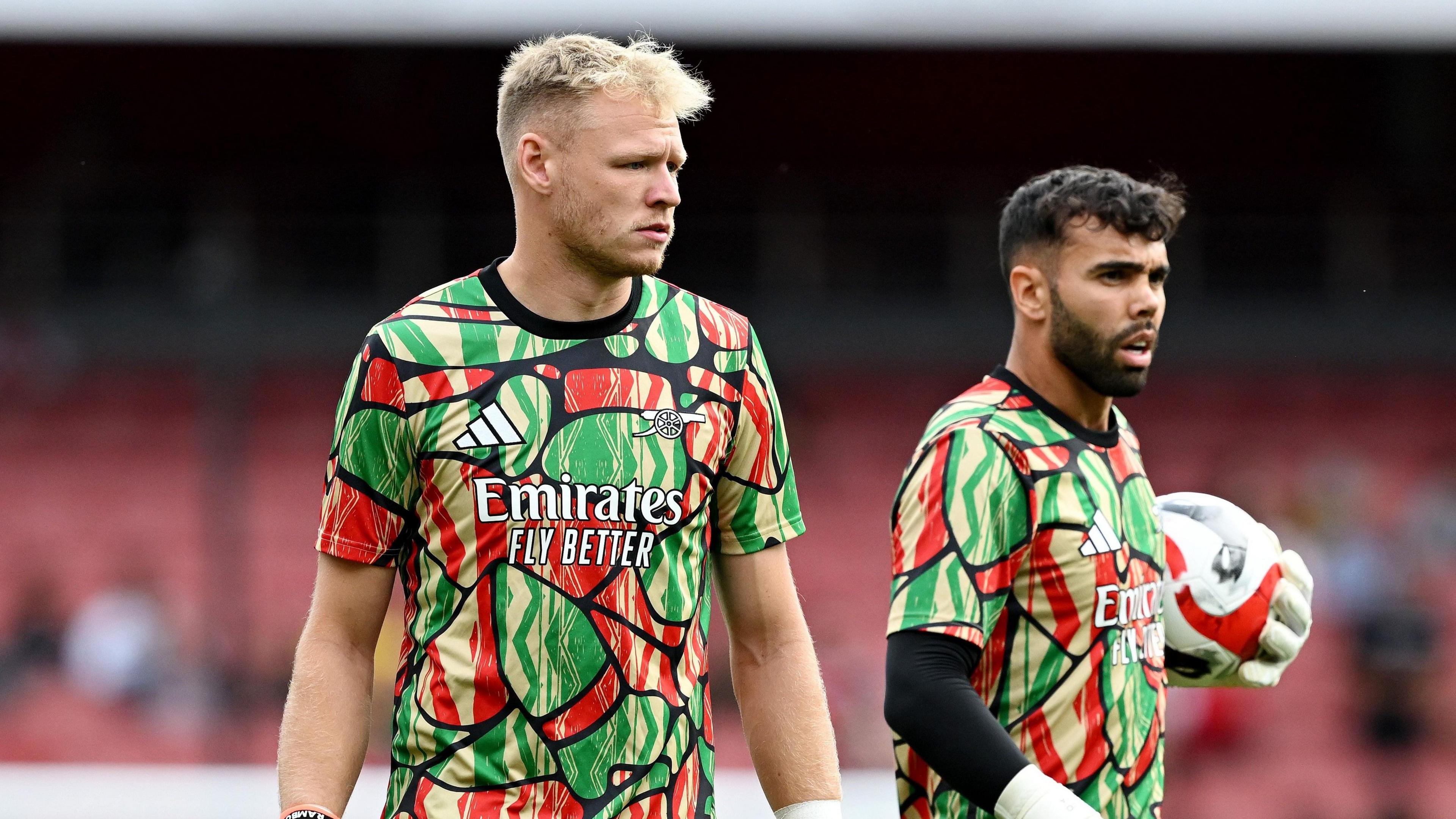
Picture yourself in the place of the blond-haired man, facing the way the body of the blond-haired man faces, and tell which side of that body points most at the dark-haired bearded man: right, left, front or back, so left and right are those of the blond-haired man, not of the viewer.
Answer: left

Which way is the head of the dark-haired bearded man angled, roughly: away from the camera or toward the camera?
toward the camera

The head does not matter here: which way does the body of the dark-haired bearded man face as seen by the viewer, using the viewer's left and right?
facing the viewer and to the right of the viewer

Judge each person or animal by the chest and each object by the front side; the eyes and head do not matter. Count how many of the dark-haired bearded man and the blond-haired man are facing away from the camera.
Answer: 0

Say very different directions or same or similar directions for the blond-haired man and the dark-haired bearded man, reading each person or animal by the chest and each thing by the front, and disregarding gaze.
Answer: same or similar directions

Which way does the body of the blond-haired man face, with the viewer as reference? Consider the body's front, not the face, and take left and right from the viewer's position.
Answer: facing the viewer

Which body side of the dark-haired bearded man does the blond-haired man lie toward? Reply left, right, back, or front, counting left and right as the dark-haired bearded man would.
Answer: right
